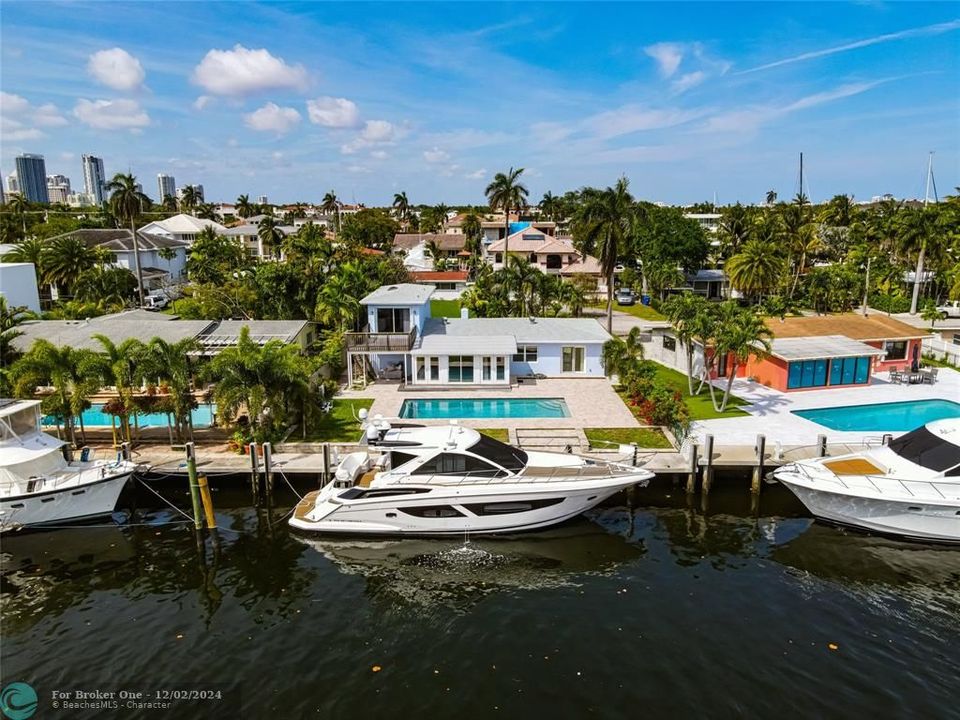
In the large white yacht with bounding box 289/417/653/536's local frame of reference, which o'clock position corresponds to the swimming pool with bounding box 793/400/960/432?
The swimming pool is roughly at 11 o'clock from the large white yacht.

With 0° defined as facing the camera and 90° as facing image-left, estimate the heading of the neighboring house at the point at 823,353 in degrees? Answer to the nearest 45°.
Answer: approximately 0°

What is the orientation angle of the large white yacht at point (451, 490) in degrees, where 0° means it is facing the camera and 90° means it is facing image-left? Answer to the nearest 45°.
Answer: approximately 270°

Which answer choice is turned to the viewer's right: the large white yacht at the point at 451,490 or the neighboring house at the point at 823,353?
the large white yacht

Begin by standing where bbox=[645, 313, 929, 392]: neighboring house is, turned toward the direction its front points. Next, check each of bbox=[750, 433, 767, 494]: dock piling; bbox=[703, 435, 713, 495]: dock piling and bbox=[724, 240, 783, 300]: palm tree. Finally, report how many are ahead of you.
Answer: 2

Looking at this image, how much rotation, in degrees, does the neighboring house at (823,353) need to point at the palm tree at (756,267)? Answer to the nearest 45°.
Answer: approximately 180°

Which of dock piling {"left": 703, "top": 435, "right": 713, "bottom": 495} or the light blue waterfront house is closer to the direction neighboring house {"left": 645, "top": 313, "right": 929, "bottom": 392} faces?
the dock piling
